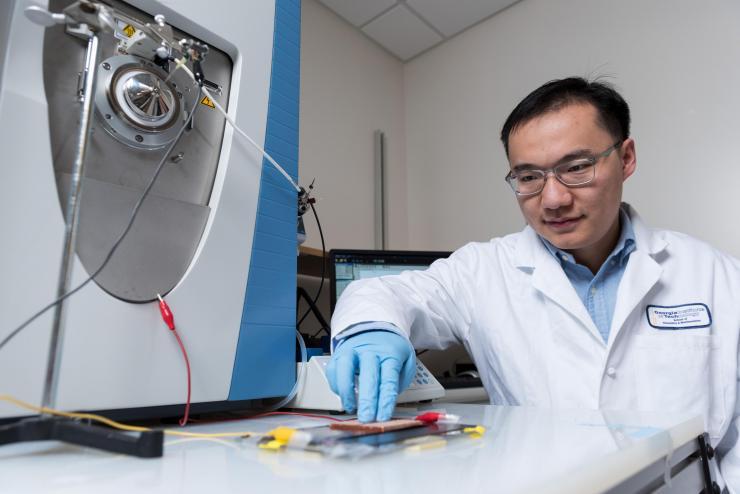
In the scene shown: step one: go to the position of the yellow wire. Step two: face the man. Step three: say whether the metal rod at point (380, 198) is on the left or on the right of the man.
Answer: left

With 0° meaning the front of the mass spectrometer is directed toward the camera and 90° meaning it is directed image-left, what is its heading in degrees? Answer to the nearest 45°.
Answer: approximately 0°

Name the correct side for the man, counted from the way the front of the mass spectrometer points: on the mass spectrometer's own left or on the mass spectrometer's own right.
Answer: on the mass spectrometer's own left

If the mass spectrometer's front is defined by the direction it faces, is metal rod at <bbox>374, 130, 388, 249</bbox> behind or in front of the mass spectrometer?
behind

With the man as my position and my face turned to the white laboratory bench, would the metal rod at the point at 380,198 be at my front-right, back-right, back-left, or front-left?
back-right

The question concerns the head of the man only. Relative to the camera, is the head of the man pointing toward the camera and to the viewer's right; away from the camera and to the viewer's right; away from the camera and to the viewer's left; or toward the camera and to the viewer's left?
toward the camera and to the viewer's left
